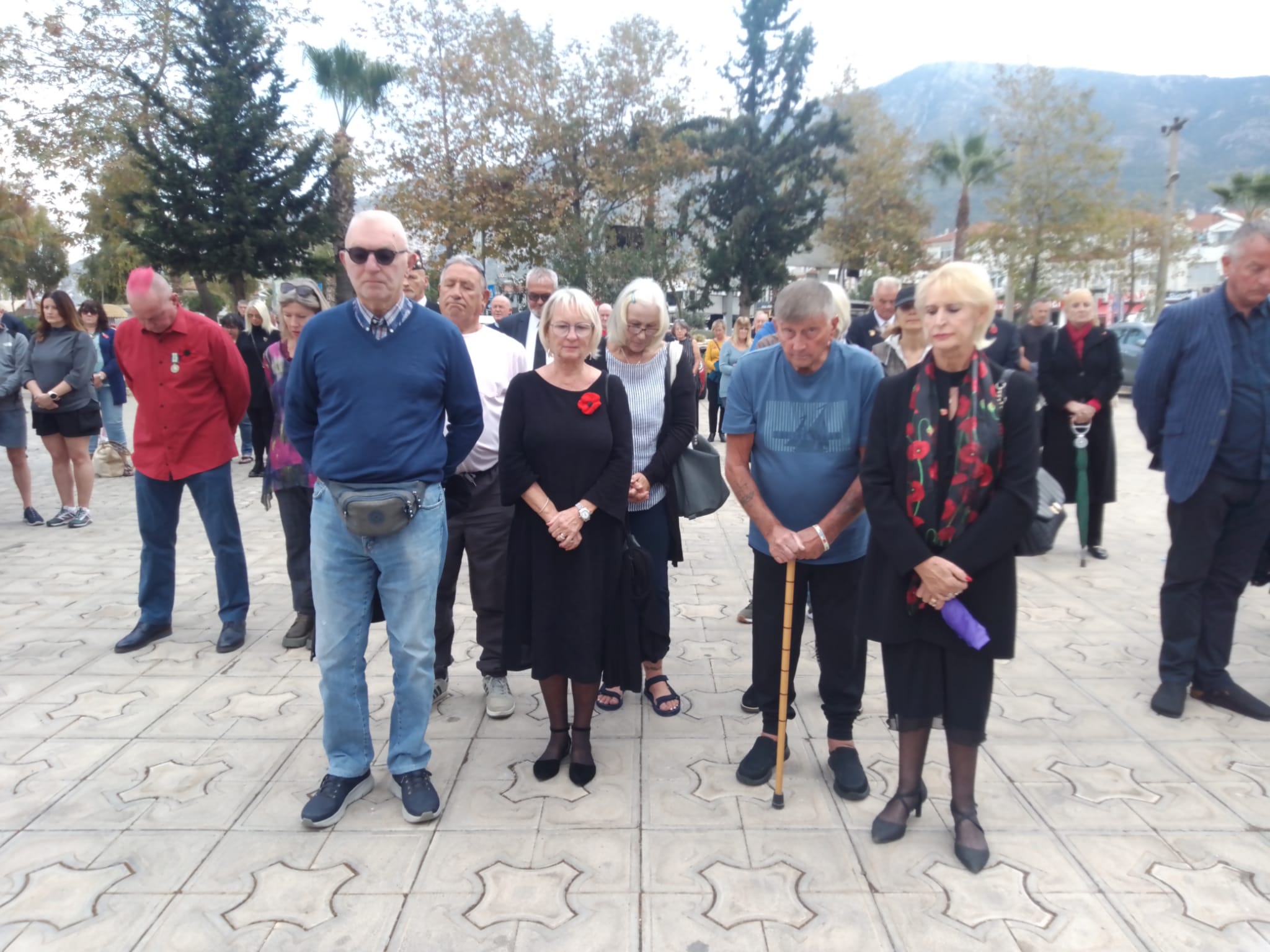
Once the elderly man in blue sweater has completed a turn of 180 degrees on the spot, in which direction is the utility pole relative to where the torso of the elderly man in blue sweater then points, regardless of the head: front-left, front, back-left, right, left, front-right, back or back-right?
front-right

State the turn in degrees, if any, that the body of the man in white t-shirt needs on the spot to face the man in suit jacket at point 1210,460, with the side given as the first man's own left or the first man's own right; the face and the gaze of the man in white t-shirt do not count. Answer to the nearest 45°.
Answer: approximately 90° to the first man's own left

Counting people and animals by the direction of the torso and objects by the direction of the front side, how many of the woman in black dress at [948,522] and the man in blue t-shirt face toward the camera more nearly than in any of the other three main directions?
2

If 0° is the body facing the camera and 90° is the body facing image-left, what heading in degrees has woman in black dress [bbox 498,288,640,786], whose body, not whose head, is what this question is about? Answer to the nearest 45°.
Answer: approximately 0°

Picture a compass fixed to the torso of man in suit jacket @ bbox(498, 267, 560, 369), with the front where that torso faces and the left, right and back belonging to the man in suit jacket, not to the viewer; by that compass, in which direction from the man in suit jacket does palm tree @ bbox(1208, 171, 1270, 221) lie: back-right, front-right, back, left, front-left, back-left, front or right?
back-left

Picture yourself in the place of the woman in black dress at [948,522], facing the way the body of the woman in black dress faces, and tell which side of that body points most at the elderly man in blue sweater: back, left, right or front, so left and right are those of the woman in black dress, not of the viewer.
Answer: right
